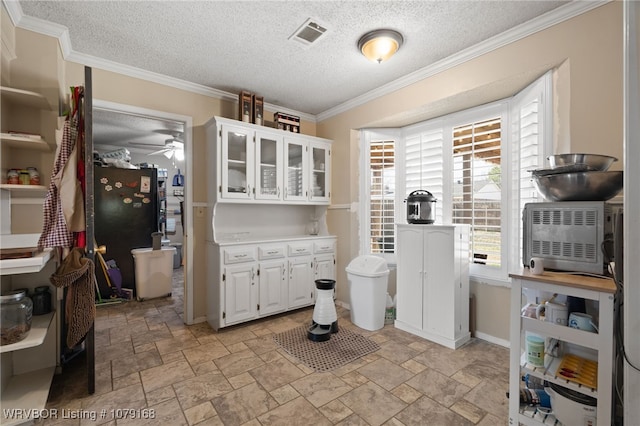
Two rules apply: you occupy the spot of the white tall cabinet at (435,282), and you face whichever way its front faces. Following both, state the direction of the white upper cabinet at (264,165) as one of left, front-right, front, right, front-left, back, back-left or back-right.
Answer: front-right

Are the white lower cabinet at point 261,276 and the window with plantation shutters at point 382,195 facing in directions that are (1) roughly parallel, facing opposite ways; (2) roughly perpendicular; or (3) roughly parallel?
roughly perpendicular

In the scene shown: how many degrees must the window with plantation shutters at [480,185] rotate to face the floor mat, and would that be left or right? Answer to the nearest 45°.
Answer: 0° — it already faces it

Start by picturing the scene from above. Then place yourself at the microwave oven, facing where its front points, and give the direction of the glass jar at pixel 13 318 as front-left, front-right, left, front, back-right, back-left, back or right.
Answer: front-left

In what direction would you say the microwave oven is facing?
to the viewer's left

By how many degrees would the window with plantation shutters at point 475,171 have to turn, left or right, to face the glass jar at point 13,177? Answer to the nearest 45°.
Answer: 0° — it already faces it
